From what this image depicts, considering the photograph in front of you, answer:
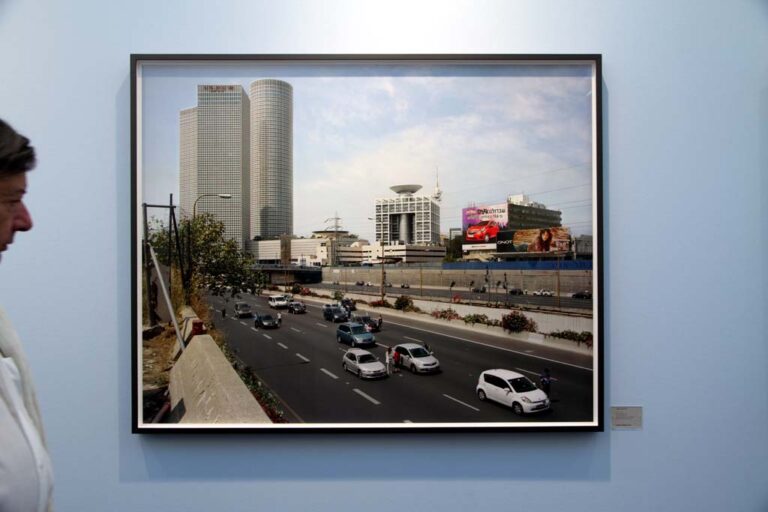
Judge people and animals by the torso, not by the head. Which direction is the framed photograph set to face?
toward the camera
